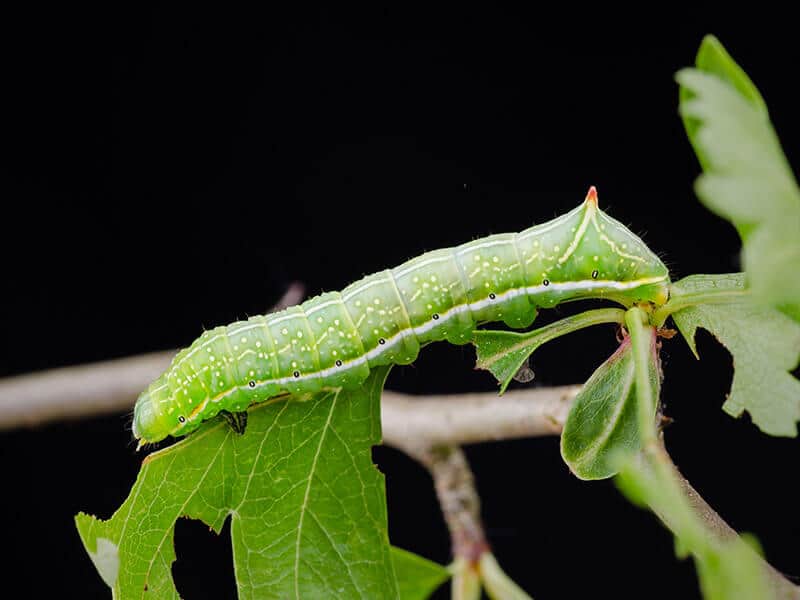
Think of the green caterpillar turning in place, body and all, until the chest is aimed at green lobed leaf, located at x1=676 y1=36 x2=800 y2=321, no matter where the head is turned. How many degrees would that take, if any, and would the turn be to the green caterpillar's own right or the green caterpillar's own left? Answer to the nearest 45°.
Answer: approximately 135° to the green caterpillar's own left

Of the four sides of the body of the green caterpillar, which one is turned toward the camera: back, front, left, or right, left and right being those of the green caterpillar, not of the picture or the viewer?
left

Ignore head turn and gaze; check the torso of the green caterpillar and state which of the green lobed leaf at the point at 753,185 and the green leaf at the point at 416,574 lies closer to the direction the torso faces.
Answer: the green leaf
